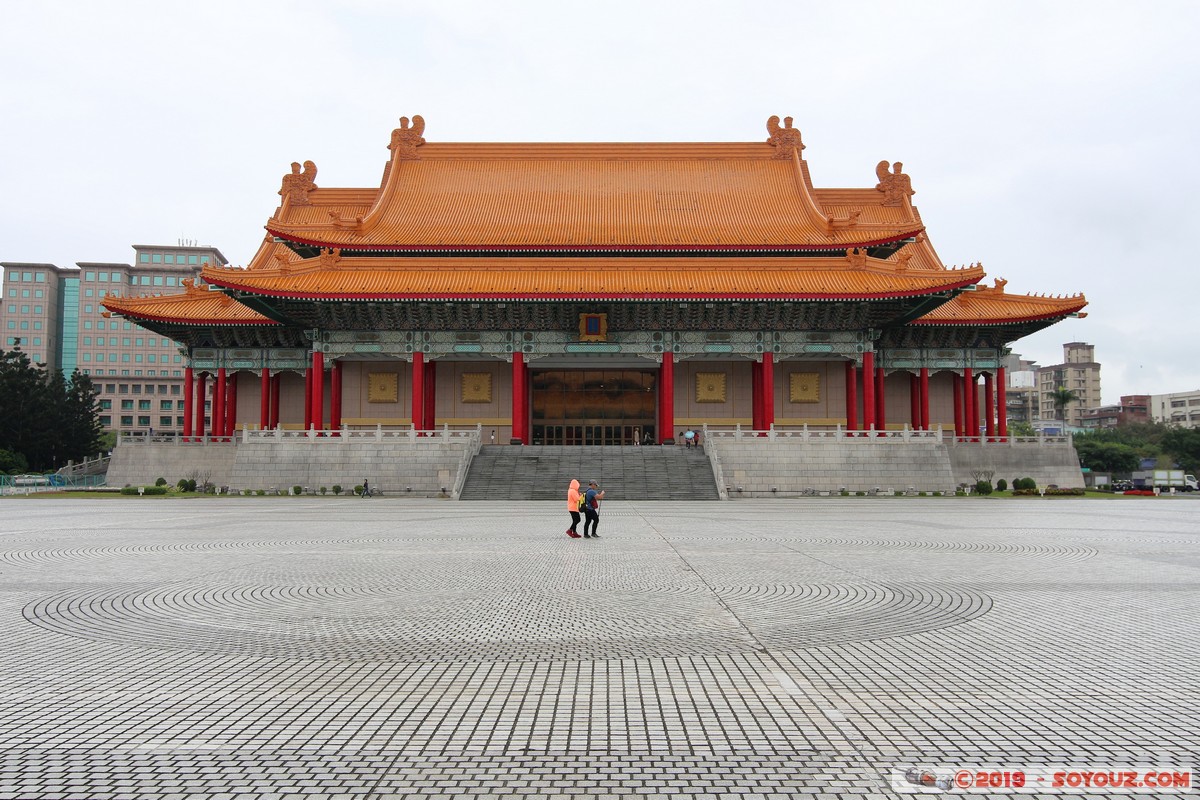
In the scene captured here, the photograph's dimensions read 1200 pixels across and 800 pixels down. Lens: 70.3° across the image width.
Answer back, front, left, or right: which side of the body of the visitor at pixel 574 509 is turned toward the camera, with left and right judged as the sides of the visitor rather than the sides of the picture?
right
